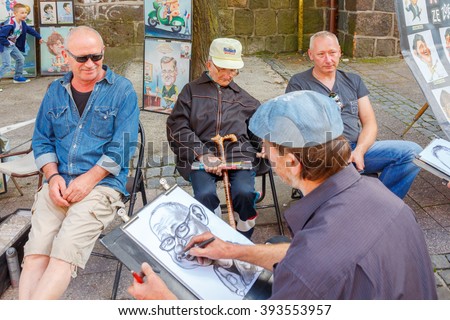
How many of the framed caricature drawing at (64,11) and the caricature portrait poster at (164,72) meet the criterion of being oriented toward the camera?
2

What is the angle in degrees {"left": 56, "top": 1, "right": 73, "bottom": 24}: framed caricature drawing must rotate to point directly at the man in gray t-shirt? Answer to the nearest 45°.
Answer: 0° — it already faces them

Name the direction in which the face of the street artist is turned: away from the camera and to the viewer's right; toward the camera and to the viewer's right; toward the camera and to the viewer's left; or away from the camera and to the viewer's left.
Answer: away from the camera and to the viewer's left

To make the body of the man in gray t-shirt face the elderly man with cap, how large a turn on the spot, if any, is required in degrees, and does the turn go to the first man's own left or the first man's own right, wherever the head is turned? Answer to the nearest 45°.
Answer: approximately 90° to the first man's own right

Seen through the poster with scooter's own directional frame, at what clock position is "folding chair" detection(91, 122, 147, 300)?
The folding chair is roughly at 12 o'clock from the poster with scooter.

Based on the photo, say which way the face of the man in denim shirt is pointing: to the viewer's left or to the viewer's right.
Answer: to the viewer's right

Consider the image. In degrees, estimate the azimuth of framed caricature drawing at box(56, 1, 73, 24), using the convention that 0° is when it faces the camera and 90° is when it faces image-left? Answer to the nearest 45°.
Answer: approximately 0°

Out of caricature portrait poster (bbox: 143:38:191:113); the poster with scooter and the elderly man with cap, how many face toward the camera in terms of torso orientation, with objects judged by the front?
3
